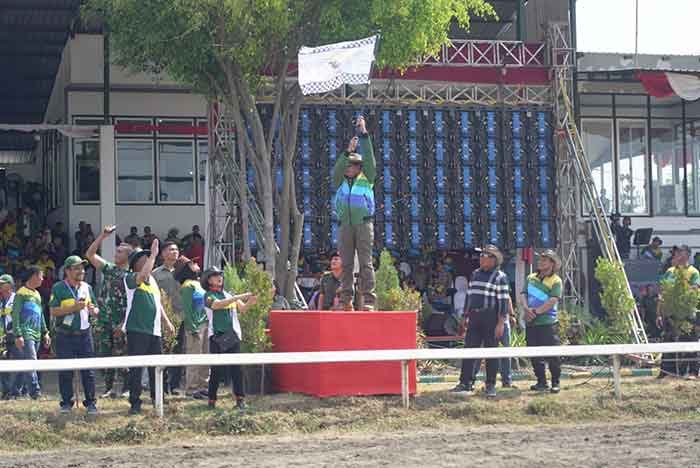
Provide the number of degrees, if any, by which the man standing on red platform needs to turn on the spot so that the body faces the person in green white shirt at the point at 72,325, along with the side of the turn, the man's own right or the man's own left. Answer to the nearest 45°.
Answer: approximately 90° to the man's own right

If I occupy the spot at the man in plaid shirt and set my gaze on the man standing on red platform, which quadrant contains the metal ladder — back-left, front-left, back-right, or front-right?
back-right

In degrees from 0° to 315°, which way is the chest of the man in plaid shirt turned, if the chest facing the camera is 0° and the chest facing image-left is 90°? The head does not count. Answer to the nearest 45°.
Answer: approximately 45°

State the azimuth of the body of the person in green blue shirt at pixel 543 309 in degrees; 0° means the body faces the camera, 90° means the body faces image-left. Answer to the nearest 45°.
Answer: approximately 45°

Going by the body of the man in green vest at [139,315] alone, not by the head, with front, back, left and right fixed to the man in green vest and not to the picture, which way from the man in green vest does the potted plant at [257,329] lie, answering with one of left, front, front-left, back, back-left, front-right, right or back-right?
left

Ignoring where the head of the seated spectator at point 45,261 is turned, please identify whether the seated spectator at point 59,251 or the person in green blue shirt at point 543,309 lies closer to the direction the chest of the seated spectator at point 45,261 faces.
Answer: the person in green blue shirt

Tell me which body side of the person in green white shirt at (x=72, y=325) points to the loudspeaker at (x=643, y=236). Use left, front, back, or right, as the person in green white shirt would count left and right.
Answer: left

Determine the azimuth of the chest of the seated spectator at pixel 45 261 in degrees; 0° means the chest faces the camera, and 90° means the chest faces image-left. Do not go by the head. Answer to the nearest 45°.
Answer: approximately 0°

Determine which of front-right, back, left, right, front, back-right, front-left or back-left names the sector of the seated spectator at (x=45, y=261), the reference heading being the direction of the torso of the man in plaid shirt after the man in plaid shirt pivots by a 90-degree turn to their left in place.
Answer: back

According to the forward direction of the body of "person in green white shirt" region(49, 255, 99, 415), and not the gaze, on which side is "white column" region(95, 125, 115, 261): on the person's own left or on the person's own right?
on the person's own left

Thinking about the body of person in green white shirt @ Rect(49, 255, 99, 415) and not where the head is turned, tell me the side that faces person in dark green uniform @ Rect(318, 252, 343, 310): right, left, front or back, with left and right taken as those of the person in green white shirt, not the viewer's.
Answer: left
